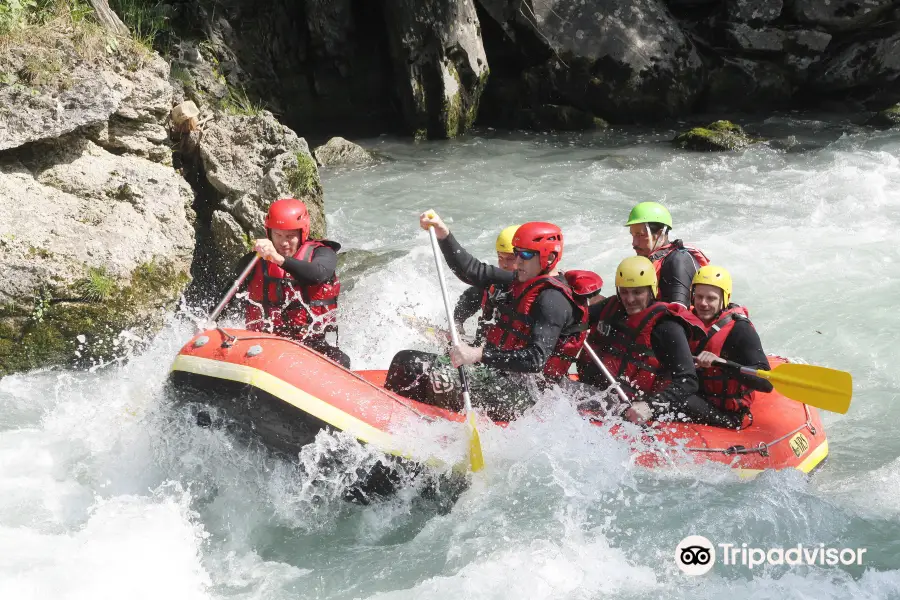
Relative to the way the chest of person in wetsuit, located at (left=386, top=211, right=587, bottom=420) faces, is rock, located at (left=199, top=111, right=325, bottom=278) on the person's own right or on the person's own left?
on the person's own right

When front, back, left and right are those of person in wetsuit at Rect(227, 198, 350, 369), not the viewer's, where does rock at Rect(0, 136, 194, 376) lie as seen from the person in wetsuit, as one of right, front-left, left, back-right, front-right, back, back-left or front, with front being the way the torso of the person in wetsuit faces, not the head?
right

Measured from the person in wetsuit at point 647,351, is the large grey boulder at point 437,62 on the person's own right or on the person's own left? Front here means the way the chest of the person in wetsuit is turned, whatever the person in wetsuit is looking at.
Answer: on the person's own right

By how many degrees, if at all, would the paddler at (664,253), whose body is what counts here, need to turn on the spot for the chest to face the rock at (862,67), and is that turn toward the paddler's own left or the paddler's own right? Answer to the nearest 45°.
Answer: approximately 90° to the paddler's own right

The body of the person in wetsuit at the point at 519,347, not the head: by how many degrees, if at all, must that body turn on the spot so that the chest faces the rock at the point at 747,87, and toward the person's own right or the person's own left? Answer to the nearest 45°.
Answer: approximately 90° to the person's own right

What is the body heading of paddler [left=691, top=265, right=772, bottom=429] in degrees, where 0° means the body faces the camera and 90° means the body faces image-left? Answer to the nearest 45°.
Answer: approximately 45°

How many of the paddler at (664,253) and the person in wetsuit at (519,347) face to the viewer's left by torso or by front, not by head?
2

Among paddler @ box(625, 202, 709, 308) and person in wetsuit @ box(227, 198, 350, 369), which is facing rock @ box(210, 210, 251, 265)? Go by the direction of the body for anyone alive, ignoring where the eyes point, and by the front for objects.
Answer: the paddler

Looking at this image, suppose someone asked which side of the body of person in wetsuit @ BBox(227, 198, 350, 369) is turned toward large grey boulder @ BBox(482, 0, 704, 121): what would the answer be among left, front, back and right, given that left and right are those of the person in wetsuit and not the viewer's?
back

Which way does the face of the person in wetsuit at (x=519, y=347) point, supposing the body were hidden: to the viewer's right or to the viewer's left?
to the viewer's left

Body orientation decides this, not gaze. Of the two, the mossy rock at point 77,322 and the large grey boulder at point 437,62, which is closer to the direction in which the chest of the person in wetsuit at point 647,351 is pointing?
the mossy rock

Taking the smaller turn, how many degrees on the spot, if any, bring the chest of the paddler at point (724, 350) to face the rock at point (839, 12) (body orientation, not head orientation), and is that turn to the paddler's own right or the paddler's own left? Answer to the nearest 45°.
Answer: approximately 135° to the paddler's own right

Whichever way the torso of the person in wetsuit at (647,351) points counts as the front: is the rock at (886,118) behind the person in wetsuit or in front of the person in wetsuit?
behind

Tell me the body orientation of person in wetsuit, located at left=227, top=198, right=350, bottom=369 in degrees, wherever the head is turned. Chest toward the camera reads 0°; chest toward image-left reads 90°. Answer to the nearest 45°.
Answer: approximately 45°

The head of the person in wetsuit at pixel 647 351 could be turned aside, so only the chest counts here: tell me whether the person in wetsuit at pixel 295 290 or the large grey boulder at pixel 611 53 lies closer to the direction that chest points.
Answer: the person in wetsuit

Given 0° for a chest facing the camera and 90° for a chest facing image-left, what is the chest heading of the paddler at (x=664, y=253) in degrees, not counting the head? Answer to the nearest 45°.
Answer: approximately 90°

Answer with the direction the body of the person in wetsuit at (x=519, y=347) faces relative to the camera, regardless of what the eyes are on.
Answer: to the viewer's left
